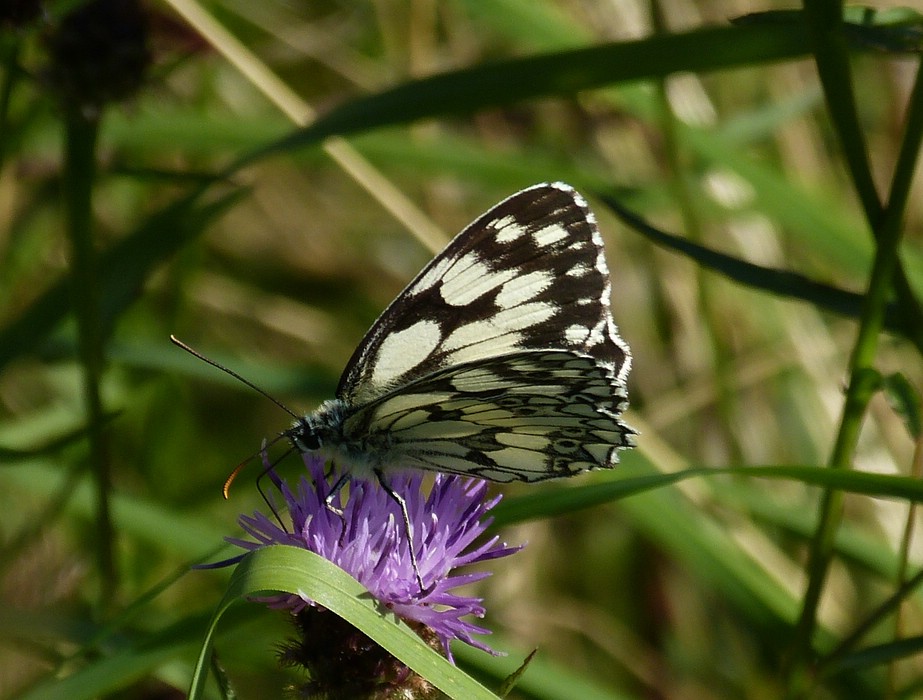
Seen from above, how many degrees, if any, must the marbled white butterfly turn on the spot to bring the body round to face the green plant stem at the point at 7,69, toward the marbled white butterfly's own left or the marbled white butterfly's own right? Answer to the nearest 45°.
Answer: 0° — it already faces it

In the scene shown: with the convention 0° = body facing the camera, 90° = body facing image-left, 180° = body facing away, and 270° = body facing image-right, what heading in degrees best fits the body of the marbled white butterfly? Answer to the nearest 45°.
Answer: approximately 90°
